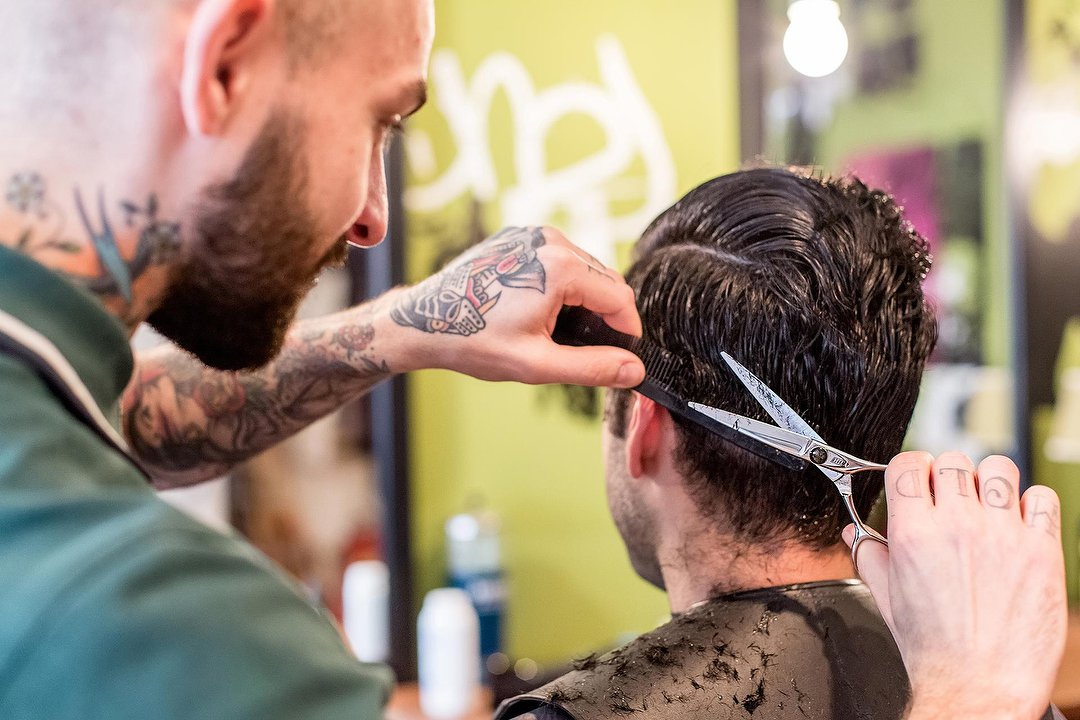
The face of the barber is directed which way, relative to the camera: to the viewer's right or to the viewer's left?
to the viewer's right

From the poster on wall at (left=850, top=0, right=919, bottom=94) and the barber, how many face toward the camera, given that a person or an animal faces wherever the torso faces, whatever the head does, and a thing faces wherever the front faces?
1

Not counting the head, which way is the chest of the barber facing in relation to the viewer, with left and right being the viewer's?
facing away from the viewer and to the right of the viewer

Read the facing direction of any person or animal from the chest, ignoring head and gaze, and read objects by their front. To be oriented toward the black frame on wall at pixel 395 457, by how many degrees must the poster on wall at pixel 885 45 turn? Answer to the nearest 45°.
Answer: approximately 45° to its right

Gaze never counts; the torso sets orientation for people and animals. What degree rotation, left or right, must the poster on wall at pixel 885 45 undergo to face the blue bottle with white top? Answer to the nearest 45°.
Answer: approximately 45° to its right

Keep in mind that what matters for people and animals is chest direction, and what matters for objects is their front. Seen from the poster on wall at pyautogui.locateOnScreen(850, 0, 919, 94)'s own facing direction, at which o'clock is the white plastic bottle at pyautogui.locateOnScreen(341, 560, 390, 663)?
The white plastic bottle is roughly at 1 o'clock from the poster on wall.

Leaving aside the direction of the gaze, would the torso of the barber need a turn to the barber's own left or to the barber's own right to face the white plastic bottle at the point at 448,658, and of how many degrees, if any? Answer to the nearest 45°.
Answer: approximately 45° to the barber's own left

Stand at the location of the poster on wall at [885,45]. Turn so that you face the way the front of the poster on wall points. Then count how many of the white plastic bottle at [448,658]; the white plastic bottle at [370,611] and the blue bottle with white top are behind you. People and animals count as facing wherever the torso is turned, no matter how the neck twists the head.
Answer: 0

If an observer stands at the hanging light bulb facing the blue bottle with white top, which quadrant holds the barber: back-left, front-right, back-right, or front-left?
front-left

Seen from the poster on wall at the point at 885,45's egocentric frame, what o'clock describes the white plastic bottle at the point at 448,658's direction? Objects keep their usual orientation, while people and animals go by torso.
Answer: The white plastic bottle is roughly at 1 o'clock from the poster on wall.

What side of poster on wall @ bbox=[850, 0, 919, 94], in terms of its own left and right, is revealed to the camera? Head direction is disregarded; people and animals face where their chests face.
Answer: front

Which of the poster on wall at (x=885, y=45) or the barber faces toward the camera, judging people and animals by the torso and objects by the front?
the poster on wall

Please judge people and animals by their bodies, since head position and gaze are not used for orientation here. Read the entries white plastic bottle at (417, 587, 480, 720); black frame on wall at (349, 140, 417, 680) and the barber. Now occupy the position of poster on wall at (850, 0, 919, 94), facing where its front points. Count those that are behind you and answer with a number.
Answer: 0

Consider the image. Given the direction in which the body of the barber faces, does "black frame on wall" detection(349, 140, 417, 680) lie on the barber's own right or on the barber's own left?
on the barber's own left

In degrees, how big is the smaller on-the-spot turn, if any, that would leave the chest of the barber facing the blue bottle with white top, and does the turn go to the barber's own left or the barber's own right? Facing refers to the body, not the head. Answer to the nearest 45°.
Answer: approximately 45° to the barber's own left
